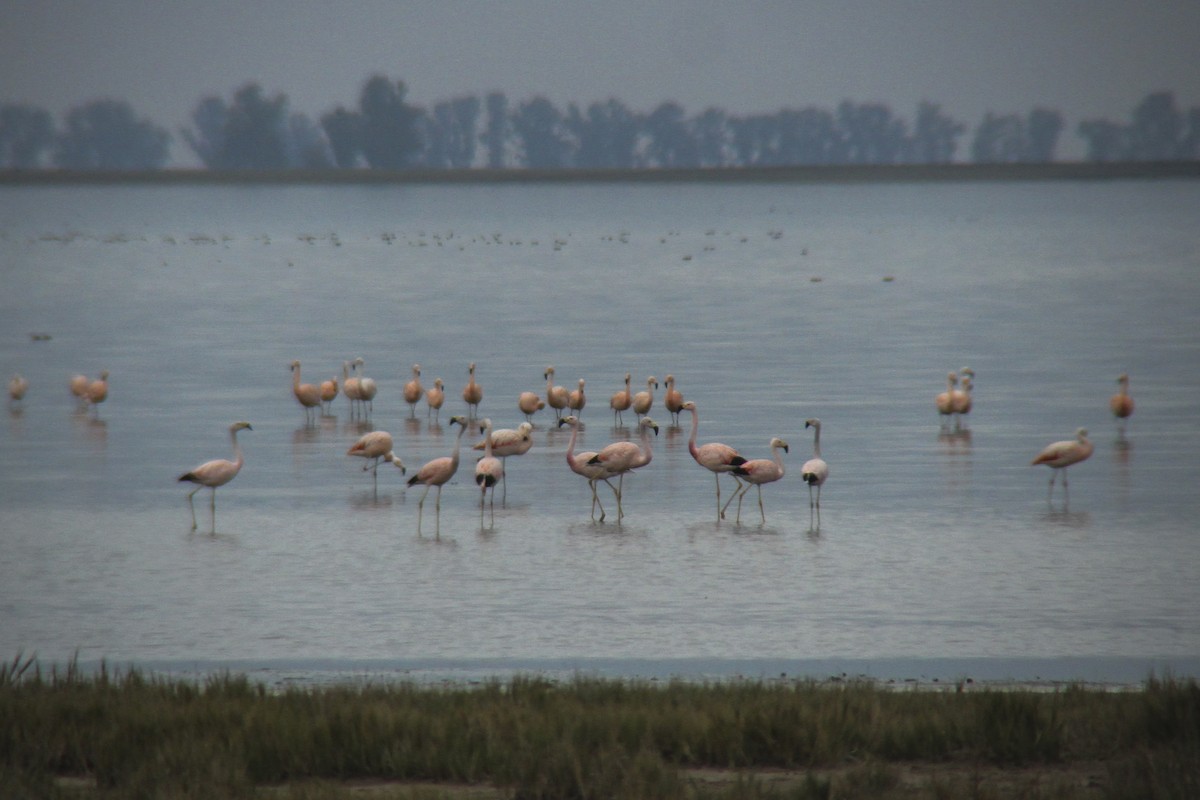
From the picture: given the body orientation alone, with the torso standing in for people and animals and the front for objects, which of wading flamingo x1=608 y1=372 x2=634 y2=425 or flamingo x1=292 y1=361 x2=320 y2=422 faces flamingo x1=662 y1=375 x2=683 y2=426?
the wading flamingo

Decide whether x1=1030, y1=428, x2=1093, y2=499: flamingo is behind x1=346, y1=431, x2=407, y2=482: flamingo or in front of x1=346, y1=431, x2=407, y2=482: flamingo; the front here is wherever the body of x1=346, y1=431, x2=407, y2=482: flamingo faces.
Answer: in front

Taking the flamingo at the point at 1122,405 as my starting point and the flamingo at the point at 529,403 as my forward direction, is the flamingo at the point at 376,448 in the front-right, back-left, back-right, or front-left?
front-left

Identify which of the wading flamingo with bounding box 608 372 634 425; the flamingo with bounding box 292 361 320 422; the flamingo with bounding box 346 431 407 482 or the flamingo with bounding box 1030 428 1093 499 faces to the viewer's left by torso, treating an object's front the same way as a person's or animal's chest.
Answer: the flamingo with bounding box 292 361 320 422

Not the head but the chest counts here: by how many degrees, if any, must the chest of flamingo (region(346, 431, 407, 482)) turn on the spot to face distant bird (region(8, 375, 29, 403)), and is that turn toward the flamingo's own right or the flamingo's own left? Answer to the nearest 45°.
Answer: approximately 135° to the flamingo's own left

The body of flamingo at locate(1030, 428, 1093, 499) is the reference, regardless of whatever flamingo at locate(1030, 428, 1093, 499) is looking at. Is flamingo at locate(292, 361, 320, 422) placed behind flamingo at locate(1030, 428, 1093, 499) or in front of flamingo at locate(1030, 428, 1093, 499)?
behind

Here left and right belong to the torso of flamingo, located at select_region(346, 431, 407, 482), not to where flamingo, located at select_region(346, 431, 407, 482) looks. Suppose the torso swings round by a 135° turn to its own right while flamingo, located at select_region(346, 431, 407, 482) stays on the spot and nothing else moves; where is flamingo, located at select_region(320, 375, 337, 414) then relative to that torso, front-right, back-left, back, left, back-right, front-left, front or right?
back-right

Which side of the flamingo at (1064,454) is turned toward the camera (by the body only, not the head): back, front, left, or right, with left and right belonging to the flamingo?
right

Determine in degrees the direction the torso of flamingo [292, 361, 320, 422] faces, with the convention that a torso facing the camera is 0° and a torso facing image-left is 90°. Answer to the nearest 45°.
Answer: approximately 90°

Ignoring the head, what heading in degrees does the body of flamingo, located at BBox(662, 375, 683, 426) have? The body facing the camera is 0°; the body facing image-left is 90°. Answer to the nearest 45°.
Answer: approximately 45°

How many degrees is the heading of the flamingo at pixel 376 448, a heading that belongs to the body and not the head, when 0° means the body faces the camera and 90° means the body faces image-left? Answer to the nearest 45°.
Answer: approximately 270°

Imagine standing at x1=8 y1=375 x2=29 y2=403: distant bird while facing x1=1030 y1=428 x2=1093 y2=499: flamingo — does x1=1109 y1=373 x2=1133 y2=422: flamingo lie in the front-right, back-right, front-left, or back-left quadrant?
front-left

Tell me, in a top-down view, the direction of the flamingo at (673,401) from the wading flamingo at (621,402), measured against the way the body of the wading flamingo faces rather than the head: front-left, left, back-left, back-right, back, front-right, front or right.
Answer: front
